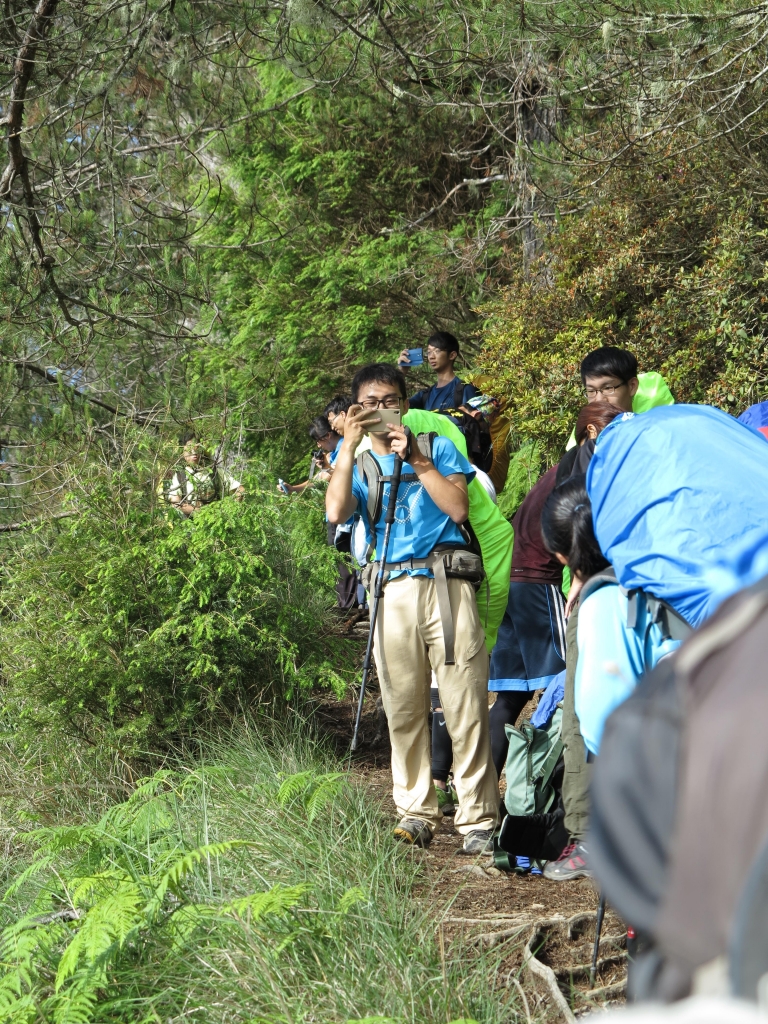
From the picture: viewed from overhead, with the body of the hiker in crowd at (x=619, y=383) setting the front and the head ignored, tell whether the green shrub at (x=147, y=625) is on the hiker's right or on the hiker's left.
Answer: on the hiker's right

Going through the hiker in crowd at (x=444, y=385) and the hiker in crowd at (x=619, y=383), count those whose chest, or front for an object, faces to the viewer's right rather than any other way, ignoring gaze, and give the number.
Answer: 0

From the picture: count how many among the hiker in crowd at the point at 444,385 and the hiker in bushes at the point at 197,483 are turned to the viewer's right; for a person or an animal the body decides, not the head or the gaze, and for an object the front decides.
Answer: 0

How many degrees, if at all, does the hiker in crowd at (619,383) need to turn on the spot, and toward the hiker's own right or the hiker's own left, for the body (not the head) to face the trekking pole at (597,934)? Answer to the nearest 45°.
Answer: approximately 45° to the hiker's own left

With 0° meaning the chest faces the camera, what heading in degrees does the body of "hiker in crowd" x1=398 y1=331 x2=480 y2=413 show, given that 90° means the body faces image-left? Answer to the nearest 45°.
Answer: approximately 45°

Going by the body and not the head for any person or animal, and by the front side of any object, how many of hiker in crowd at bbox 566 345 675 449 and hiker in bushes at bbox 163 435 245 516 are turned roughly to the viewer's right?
0

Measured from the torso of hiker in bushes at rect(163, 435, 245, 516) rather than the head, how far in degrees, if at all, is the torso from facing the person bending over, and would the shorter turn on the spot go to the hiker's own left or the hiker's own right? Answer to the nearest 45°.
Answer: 0° — they already face them

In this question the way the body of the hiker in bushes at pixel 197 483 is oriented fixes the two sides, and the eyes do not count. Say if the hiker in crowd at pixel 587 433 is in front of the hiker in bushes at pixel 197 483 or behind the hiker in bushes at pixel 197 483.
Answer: in front

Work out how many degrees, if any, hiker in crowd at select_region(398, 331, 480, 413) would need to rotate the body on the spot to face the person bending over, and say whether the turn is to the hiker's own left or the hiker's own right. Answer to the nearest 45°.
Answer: approximately 45° to the hiker's own left
